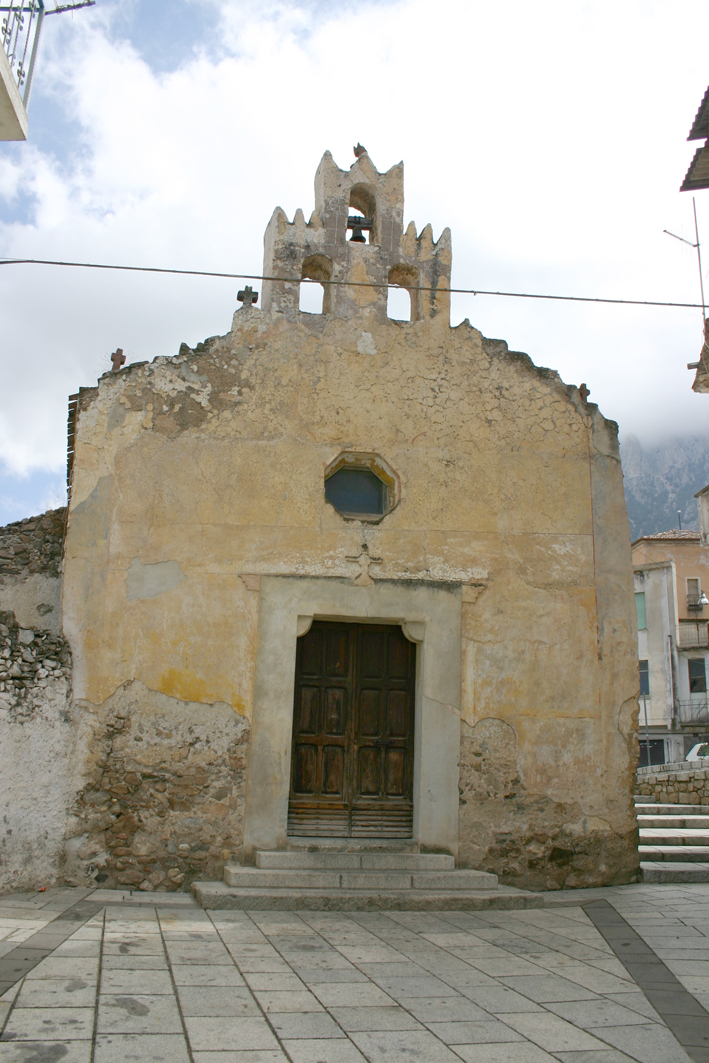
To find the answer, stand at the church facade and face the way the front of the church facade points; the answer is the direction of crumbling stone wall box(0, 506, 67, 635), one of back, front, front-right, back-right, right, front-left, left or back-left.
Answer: right

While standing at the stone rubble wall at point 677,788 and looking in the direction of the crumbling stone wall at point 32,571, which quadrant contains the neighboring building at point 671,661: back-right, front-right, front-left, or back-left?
back-right

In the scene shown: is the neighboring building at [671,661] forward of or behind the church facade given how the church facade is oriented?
behind

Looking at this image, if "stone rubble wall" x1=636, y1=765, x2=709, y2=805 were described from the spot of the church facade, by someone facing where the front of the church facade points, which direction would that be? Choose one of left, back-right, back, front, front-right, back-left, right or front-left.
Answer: back-left

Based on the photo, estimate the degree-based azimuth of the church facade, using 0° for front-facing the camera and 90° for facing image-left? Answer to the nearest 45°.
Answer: approximately 0°
